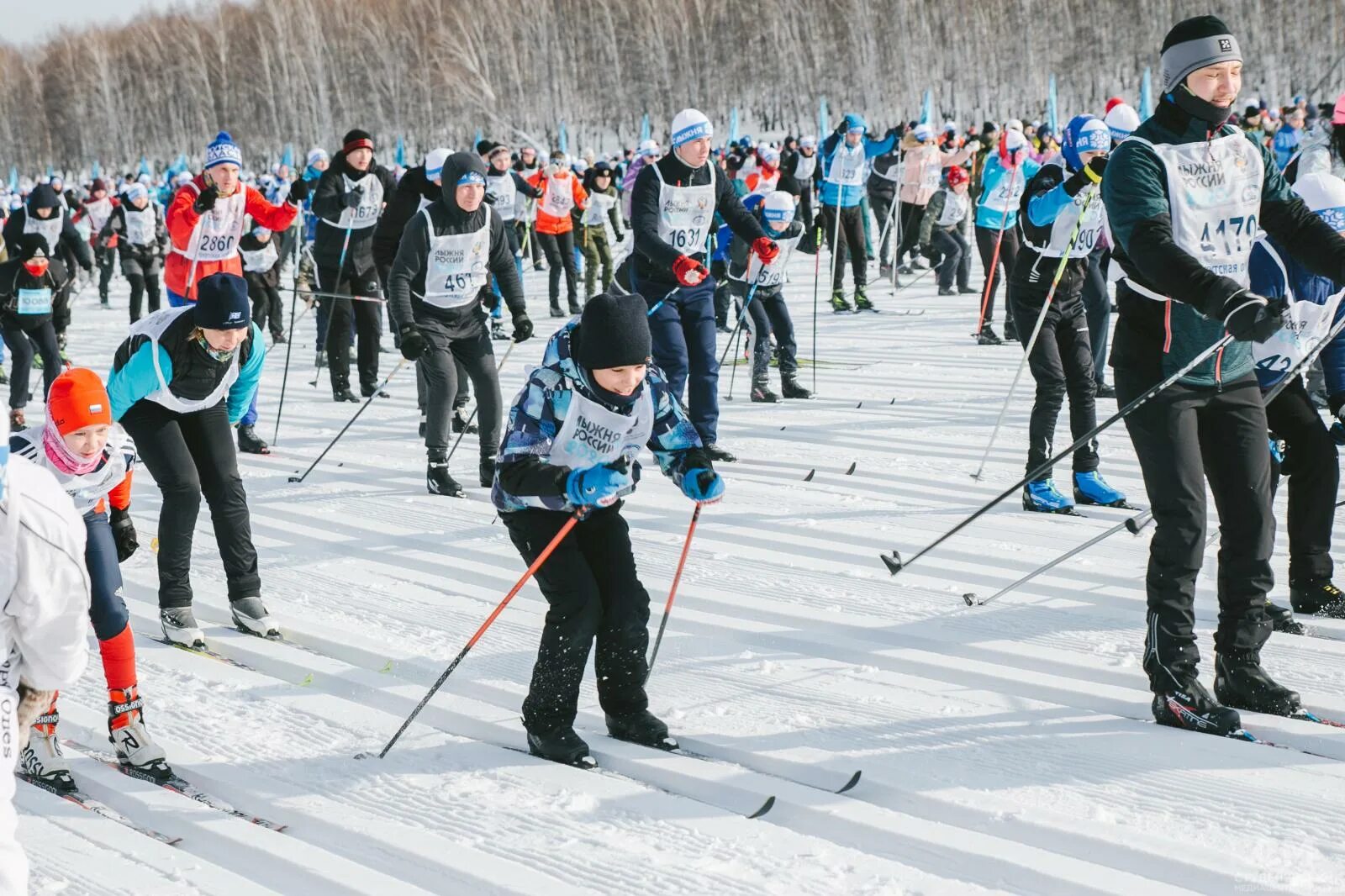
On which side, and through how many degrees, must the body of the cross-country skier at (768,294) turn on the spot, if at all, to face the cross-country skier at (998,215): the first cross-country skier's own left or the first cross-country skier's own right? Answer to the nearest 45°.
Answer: approximately 90° to the first cross-country skier's own left

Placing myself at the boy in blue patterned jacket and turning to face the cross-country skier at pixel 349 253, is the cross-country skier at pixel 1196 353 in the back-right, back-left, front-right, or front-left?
back-right

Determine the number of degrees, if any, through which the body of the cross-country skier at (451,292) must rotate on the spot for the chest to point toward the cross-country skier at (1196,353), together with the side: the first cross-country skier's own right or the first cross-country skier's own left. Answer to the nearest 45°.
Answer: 0° — they already face them

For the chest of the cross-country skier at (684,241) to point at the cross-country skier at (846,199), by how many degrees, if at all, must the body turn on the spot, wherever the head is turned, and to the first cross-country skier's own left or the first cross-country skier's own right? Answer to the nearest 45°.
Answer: approximately 135° to the first cross-country skier's own left

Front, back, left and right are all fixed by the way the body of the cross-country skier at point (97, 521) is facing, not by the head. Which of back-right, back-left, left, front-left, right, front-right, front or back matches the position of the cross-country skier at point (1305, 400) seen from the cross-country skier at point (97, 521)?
front-left

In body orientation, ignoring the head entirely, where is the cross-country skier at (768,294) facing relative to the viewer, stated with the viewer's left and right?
facing the viewer and to the right of the viewer

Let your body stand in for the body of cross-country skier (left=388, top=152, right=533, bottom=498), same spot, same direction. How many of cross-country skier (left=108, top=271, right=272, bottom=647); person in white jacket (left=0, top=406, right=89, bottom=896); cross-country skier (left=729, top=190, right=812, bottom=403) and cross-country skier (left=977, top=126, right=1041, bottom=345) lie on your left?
2
